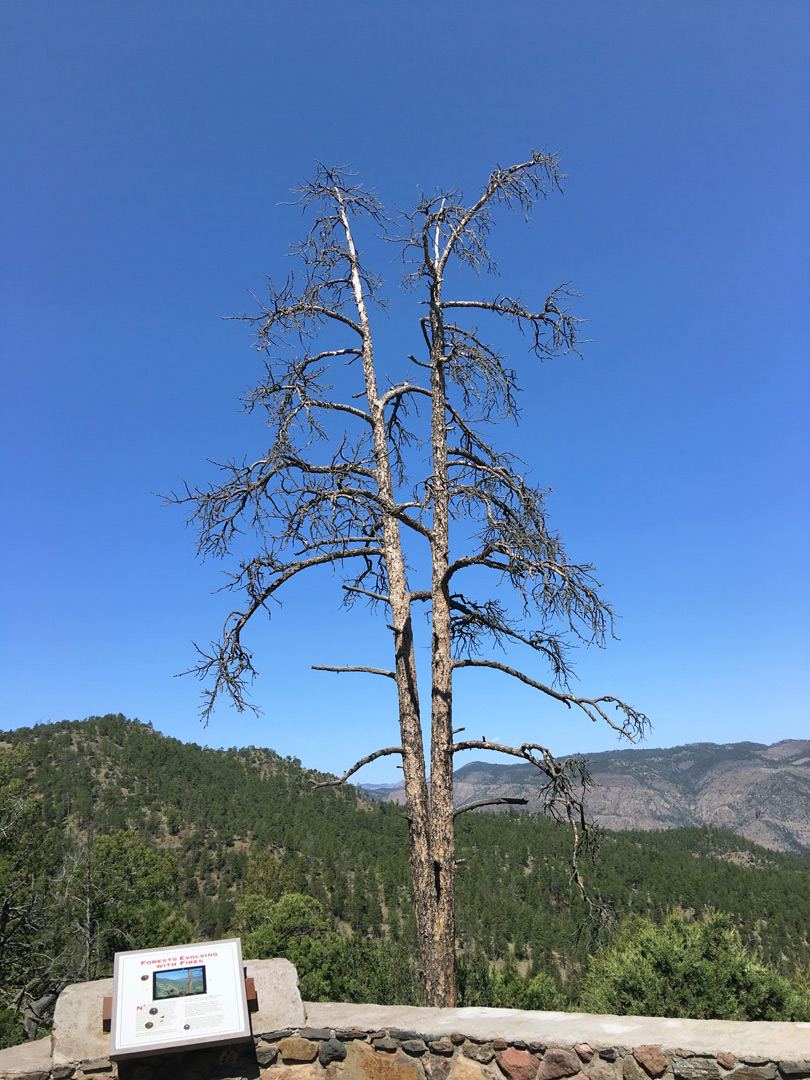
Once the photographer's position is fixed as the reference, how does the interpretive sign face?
facing the viewer

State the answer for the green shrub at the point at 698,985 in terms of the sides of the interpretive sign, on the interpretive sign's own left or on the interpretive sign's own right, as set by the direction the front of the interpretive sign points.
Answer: on the interpretive sign's own left
